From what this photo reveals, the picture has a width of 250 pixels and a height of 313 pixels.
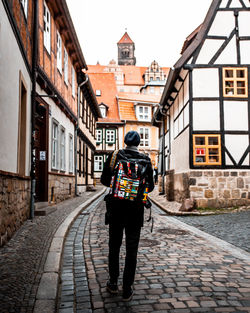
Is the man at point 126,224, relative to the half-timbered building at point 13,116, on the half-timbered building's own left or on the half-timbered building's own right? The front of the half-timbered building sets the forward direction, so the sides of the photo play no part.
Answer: on the half-timbered building's own right

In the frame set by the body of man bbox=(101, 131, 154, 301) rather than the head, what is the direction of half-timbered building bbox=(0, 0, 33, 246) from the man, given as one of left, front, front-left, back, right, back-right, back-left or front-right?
front-left

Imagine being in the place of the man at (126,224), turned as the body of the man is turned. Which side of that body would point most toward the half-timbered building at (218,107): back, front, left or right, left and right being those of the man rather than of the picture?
front

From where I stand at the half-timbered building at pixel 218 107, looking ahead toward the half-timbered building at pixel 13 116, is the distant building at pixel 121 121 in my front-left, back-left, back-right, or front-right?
back-right

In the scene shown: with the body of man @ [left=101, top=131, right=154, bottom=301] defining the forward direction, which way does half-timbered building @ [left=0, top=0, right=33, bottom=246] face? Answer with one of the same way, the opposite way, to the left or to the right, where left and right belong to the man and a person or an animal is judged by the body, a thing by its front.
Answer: to the right

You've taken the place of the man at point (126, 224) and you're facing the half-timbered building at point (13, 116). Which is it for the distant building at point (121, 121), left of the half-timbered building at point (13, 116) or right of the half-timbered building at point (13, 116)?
right

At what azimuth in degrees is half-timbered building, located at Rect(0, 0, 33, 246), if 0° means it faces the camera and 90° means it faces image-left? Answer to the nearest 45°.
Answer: approximately 270°

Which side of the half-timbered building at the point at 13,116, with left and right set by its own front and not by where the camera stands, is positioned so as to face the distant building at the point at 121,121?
left

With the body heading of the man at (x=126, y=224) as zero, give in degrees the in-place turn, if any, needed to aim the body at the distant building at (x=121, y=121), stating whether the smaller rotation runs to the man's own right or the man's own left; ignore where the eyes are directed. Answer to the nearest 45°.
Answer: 0° — they already face it

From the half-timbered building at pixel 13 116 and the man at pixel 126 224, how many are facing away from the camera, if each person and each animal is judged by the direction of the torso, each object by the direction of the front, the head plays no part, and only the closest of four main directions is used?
1

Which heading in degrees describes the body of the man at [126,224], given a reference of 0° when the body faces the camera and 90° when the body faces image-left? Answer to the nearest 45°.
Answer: approximately 180°
